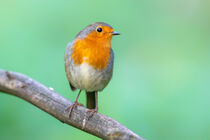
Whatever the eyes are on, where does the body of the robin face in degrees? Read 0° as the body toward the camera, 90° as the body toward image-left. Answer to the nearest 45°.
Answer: approximately 0°
